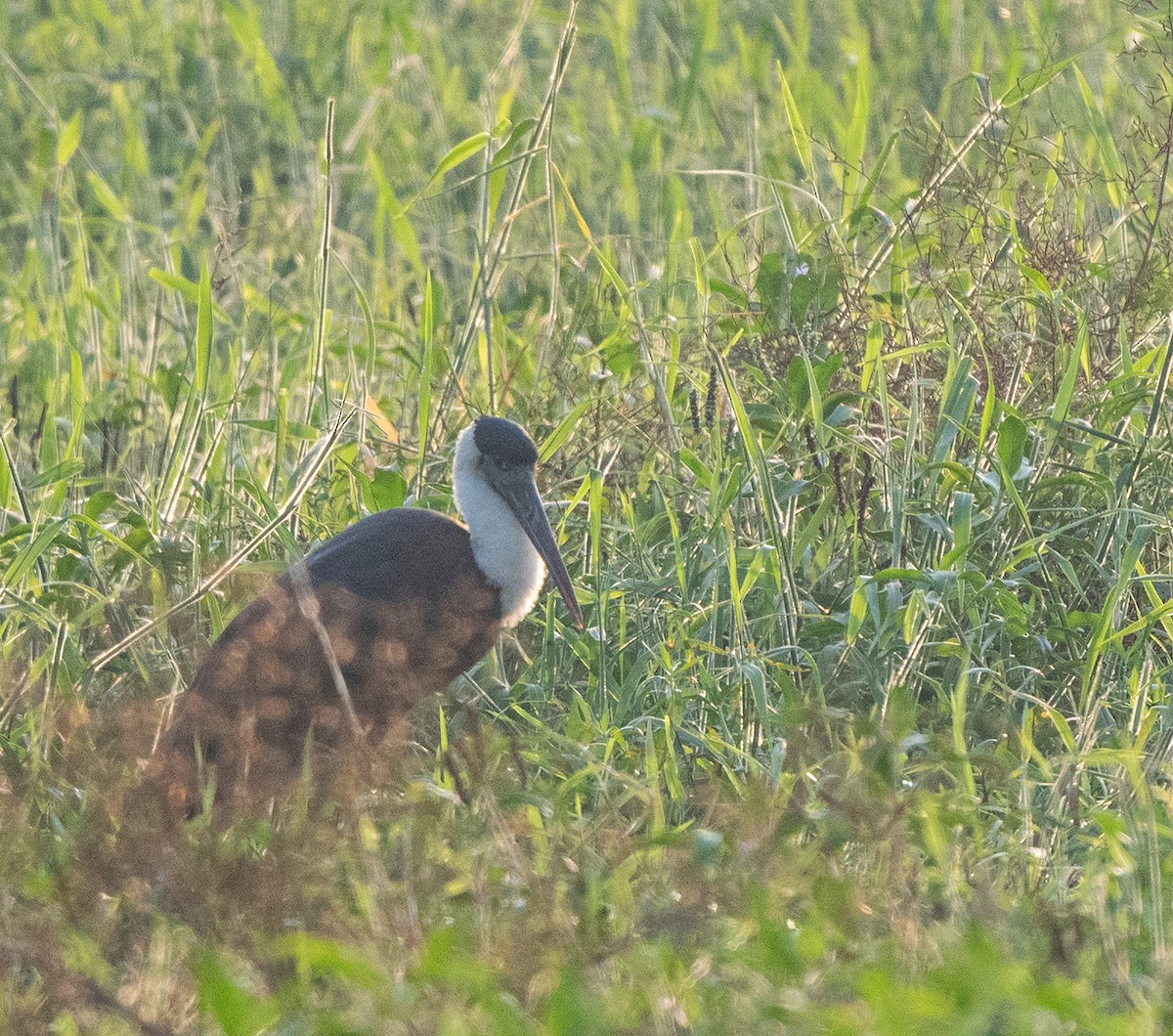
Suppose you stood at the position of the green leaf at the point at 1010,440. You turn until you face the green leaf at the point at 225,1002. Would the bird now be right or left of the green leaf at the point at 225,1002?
right

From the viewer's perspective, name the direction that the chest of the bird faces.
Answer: to the viewer's right

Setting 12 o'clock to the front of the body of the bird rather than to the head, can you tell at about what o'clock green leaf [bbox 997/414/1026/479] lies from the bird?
The green leaf is roughly at 12 o'clock from the bird.

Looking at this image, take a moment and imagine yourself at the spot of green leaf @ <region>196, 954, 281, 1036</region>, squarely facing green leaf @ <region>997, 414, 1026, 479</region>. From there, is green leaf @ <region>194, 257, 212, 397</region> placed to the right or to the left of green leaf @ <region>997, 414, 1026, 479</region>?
left

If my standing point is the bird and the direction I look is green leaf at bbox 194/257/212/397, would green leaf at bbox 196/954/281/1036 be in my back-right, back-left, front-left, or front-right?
back-left

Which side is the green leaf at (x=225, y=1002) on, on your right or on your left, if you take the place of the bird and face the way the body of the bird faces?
on your right

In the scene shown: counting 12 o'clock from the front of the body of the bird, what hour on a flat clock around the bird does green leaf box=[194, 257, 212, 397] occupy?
The green leaf is roughly at 8 o'clock from the bird.
